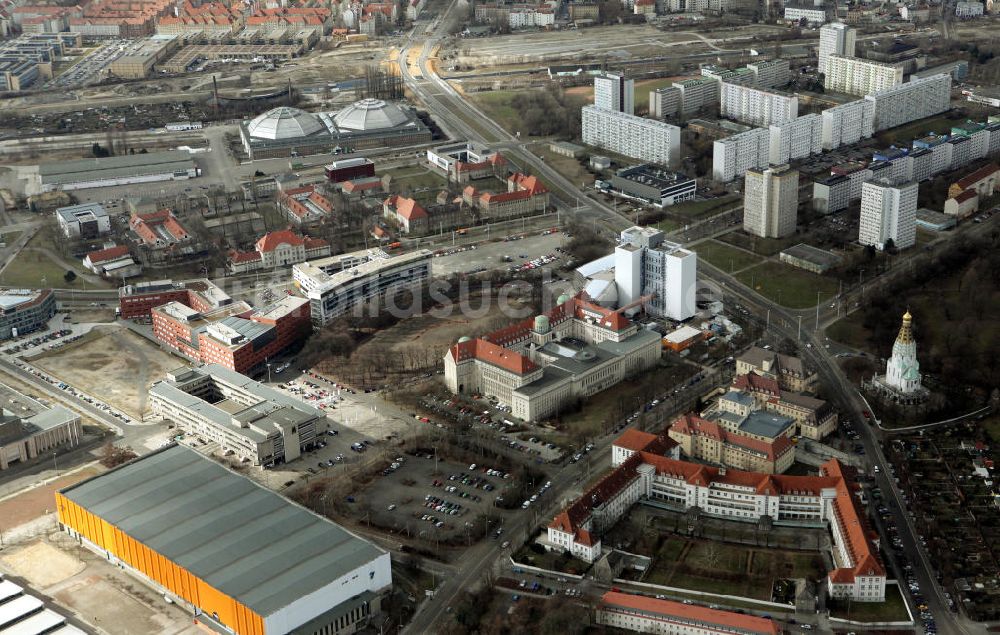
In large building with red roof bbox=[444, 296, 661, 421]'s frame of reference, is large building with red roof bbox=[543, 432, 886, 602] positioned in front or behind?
in front

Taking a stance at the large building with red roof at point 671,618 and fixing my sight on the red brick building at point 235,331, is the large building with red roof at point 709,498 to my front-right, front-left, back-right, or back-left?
front-right

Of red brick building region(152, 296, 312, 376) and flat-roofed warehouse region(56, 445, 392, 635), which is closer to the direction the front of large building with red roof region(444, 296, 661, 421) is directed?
the flat-roofed warehouse

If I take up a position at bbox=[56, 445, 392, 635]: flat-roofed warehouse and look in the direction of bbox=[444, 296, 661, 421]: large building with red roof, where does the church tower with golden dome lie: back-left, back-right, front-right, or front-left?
front-right

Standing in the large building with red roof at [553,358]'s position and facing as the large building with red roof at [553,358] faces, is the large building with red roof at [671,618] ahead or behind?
ahead
